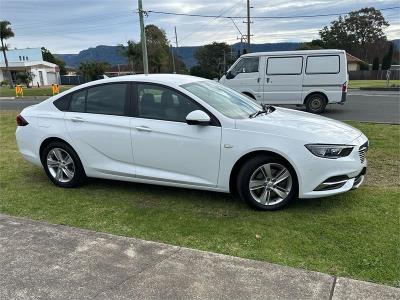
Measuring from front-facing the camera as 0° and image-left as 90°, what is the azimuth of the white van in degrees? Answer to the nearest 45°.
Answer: approximately 90°

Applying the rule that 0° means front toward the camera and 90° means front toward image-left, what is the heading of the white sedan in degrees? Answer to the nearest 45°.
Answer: approximately 270°

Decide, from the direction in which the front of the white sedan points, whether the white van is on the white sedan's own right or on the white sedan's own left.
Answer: on the white sedan's own left

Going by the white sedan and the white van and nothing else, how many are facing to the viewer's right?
1

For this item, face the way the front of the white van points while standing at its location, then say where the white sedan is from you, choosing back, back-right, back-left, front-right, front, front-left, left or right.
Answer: left

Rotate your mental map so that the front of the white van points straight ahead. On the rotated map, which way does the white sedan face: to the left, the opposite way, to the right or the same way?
the opposite way
